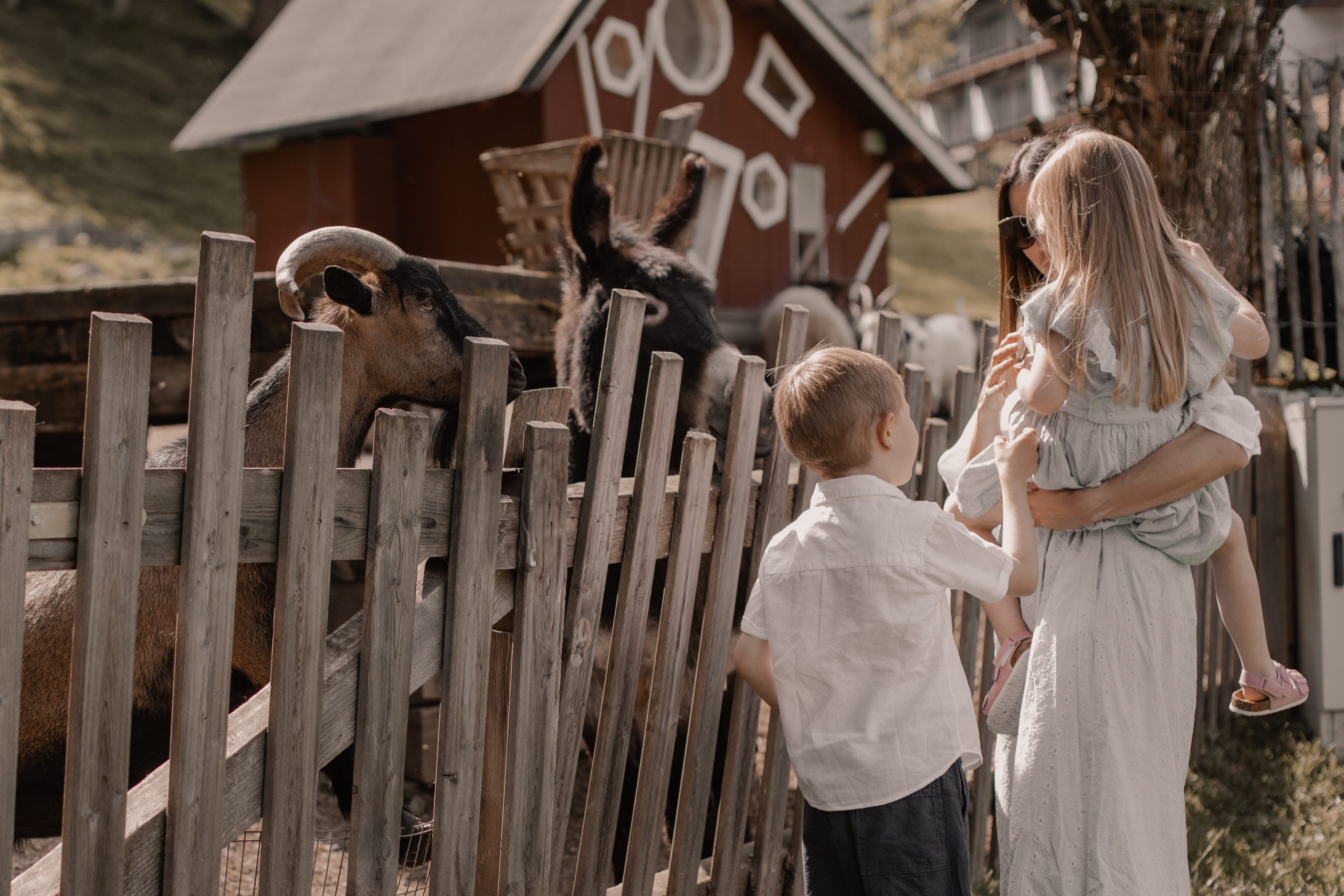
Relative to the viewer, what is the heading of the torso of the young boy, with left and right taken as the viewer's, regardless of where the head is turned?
facing away from the viewer and to the right of the viewer

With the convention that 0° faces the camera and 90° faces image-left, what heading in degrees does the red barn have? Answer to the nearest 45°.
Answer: approximately 315°

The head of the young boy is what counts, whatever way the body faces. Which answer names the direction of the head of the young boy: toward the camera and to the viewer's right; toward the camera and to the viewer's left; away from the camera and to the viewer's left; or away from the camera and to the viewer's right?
away from the camera and to the viewer's right

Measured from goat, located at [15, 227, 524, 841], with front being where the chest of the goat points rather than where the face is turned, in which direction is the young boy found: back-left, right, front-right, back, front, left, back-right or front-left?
front-right

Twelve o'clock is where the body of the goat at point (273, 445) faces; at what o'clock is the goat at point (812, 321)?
the goat at point (812, 321) is roughly at 10 o'clock from the goat at point (273, 445).

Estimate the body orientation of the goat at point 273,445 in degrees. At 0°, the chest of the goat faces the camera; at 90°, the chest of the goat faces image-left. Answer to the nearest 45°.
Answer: approximately 270°

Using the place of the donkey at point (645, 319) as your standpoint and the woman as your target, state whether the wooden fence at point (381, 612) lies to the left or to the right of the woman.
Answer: right
